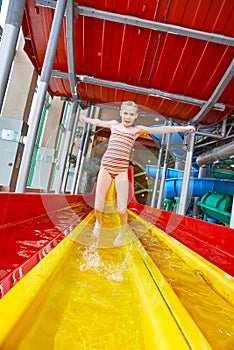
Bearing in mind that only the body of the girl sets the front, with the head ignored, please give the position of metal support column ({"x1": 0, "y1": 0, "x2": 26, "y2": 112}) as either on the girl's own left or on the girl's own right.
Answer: on the girl's own right

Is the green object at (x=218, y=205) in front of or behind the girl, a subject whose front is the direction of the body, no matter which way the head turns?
behind

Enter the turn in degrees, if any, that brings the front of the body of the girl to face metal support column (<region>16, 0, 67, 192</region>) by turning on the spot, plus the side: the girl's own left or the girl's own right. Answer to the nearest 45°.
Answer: approximately 90° to the girl's own right

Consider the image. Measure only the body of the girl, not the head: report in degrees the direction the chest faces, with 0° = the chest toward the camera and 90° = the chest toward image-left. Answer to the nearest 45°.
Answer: approximately 0°
